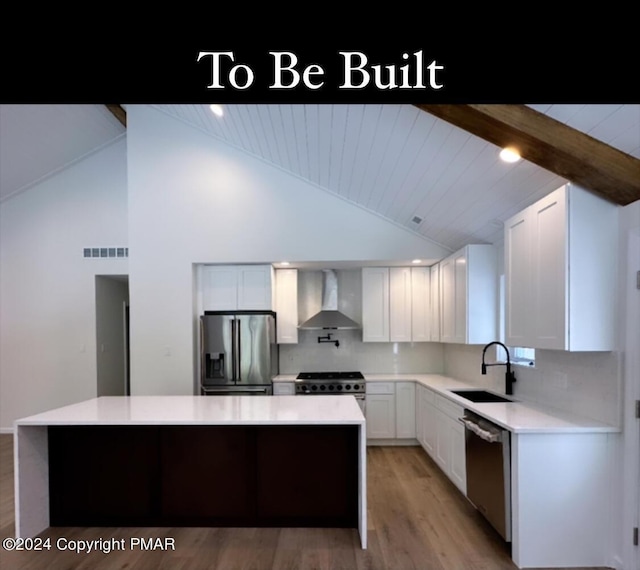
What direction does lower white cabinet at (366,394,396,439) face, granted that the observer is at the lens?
facing the viewer

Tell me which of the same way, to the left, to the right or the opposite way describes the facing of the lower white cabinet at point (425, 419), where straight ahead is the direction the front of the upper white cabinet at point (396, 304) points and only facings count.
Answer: to the right

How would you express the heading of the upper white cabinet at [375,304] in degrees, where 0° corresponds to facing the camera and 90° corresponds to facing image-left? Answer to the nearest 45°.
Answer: approximately 0°

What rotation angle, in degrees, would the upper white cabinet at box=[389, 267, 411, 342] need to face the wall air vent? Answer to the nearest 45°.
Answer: approximately 90° to its right

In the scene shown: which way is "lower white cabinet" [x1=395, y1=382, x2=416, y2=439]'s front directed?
toward the camera

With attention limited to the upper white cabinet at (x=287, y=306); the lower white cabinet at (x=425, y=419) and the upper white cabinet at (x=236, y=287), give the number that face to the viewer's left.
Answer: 1

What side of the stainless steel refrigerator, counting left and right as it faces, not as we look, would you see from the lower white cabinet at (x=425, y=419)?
left

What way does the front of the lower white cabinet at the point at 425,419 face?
to the viewer's left

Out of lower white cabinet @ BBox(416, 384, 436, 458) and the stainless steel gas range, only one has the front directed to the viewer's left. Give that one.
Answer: the lower white cabinet

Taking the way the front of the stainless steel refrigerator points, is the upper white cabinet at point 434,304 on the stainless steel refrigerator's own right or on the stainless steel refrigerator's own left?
on the stainless steel refrigerator's own left

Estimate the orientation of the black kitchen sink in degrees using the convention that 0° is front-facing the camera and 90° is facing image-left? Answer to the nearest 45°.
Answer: approximately 90°

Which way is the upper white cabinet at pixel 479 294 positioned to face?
to the viewer's left
